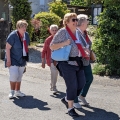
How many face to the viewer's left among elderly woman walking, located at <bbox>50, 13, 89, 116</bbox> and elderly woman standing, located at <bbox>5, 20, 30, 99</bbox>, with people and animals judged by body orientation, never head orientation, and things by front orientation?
0

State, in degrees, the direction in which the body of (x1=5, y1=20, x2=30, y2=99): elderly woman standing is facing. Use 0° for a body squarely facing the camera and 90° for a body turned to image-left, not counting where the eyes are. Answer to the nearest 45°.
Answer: approximately 315°

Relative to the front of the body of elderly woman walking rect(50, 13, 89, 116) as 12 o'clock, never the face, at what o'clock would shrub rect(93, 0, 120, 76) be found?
The shrub is roughly at 8 o'clock from the elderly woman walking.

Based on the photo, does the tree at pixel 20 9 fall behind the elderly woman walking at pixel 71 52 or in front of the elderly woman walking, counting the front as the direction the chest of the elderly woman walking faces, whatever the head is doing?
behind

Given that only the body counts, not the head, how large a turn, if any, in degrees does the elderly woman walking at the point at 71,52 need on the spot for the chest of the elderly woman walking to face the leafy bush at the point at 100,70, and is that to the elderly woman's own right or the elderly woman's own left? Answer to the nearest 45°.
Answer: approximately 135° to the elderly woman's own left

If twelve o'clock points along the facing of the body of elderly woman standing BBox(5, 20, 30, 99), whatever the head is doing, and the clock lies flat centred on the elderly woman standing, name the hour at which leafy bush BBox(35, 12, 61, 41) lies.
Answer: The leafy bush is roughly at 8 o'clock from the elderly woman standing.

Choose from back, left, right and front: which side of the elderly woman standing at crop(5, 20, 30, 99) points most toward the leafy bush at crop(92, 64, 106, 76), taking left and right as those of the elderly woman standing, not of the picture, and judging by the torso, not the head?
left

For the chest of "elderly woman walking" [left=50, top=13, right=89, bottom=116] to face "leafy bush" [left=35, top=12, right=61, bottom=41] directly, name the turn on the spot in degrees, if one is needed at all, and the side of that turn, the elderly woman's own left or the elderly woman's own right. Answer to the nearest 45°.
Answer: approximately 135° to the elderly woman's own left

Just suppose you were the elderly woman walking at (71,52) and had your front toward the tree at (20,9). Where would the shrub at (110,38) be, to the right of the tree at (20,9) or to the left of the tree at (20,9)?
right
